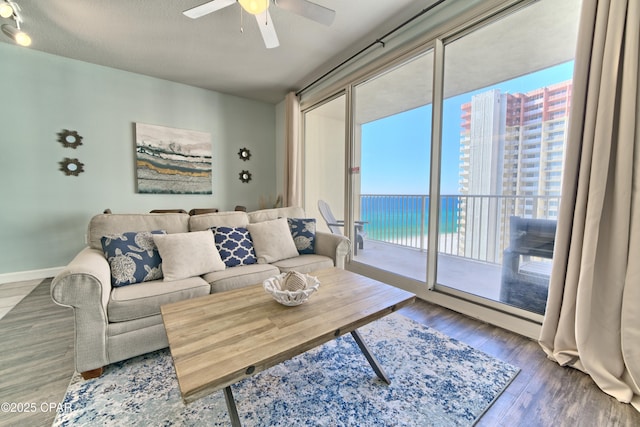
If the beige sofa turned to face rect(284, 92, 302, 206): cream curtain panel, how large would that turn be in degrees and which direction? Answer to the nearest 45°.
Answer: approximately 90° to its left

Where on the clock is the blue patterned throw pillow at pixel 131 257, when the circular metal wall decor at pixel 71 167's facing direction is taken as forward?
The blue patterned throw pillow is roughly at 12 o'clock from the circular metal wall decor.

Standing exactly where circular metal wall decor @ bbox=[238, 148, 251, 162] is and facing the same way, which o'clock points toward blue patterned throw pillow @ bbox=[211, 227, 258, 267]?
The blue patterned throw pillow is roughly at 12 o'clock from the circular metal wall decor.

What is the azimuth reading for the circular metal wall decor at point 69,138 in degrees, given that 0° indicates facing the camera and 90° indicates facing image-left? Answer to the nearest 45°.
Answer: approximately 0°

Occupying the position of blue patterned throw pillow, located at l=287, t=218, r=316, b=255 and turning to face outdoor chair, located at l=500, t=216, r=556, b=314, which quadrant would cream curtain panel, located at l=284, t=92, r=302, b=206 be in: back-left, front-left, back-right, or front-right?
back-left

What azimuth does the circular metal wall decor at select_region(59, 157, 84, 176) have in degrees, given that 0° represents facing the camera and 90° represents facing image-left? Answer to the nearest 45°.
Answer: approximately 0°

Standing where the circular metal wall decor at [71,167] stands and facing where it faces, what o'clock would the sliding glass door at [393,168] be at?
The sliding glass door is roughly at 10 o'clock from the circular metal wall decor.

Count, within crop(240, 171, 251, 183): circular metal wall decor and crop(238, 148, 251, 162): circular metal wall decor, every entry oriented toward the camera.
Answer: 2

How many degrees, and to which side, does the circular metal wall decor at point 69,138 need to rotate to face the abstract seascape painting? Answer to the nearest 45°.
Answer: approximately 90° to its left

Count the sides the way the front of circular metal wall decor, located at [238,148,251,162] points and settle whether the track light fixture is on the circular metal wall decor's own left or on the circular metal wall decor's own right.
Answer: on the circular metal wall decor's own right
